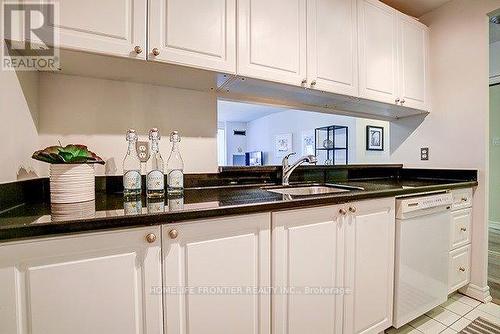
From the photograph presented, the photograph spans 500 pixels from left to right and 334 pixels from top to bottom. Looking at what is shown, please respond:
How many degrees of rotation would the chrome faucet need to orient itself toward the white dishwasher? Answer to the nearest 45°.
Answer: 0° — it already faces it

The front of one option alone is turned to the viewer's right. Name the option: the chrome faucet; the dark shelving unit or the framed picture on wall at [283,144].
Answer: the chrome faucet

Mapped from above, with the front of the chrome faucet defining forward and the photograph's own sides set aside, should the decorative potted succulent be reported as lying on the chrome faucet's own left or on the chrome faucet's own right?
on the chrome faucet's own right

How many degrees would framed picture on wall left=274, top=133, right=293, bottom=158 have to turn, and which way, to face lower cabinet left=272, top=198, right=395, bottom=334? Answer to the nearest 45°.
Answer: approximately 45° to its left

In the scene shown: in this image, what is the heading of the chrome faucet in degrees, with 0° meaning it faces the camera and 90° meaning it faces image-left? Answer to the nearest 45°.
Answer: approximately 270°

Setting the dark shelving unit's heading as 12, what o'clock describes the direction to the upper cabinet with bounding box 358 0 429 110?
The upper cabinet is roughly at 10 o'clock from the dark shelving unit.

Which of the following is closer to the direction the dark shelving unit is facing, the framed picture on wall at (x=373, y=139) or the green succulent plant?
the green succulent plant

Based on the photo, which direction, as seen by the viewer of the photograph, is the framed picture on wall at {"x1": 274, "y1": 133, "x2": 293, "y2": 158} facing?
facing the viewer and to the left of the viewer

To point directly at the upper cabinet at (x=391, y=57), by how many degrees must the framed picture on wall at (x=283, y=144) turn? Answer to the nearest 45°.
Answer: approximately 45° to its left

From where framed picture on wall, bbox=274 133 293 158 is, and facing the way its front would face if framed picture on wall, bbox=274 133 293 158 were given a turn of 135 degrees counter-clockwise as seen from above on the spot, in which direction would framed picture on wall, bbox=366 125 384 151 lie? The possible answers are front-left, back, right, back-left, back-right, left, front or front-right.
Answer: front-right

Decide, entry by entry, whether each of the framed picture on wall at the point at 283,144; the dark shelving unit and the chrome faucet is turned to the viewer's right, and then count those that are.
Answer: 1

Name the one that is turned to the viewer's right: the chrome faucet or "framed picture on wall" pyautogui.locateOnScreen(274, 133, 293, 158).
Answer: the chrome faucet

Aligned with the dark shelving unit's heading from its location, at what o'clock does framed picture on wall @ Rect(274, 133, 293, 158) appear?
The framed picture on wall is roughly at 3 o'clock from the dark shelving unit.

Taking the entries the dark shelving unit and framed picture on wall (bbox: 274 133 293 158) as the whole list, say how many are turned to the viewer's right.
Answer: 0

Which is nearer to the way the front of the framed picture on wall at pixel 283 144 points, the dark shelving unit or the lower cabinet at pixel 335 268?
the lower cabinet
